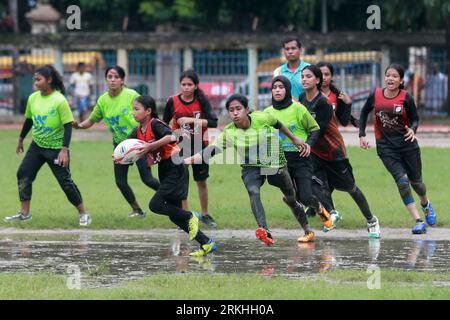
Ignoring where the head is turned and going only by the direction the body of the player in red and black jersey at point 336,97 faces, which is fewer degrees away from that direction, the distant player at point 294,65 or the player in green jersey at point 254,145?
the player in green jersey

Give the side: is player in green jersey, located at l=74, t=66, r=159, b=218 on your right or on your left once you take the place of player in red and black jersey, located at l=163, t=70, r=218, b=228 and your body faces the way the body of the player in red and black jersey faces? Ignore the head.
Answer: on your right

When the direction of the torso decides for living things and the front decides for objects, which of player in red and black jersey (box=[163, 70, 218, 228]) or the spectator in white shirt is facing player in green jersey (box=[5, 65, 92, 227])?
the spectator in white shirt

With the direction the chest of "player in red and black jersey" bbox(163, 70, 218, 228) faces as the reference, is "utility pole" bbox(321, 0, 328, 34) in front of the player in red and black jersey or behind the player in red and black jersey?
behind

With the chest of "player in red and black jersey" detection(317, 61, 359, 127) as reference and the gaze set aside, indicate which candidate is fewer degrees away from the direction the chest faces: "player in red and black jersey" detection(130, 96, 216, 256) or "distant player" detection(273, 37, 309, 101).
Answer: the player in red and black jersey

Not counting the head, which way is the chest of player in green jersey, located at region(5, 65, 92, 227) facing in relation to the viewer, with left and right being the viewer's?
facing the viewer and to the left of the viewer

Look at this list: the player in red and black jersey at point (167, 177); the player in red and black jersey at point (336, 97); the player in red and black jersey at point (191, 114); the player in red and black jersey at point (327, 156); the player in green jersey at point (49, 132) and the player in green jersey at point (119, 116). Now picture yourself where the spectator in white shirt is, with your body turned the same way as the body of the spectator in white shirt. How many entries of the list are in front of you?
6

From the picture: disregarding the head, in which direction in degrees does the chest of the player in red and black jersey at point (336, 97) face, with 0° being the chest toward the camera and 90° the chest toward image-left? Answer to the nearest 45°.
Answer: approximately 45°
